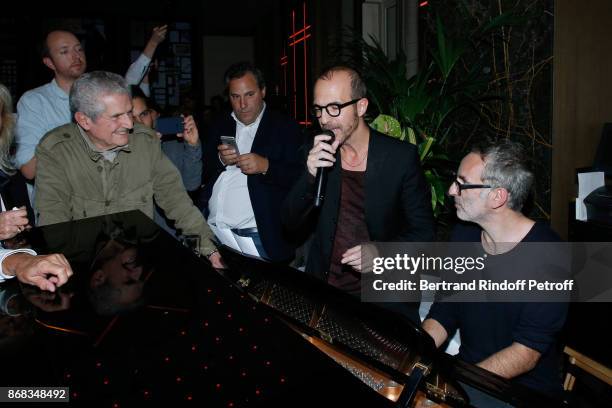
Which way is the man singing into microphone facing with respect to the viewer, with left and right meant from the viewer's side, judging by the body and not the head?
facing the viewer and to the left of the viewer

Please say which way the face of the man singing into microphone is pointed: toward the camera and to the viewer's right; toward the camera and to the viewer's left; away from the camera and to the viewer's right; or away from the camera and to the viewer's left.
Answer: toward the camera and to the viewer's left

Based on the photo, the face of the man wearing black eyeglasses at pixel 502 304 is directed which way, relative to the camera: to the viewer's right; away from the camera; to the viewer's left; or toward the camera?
to the viewer's left

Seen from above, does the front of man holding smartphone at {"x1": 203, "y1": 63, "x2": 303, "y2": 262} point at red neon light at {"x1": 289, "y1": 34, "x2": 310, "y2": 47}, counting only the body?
no

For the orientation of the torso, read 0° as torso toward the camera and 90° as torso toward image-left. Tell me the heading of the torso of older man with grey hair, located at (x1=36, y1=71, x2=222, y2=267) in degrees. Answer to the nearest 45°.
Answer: approximately 315°

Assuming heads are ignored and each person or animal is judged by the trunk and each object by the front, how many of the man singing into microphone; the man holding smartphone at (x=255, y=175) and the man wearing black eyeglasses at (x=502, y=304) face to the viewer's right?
0

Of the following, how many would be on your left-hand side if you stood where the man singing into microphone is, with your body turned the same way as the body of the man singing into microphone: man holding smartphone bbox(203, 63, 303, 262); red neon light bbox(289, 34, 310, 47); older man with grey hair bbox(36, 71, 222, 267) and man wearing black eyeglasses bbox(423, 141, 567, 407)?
1

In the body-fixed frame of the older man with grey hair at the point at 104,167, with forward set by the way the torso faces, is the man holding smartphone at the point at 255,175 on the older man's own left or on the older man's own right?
on the older man's own left

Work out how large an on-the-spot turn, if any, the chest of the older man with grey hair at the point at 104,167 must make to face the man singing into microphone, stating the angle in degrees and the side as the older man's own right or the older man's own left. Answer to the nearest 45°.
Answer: approximately 45° to the older man's own left

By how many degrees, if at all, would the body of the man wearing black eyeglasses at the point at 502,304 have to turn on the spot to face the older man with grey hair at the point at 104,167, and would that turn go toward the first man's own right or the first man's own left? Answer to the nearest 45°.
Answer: approximately 45° to the first man's own right

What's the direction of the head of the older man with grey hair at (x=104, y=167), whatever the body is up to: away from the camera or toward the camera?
toward the camera

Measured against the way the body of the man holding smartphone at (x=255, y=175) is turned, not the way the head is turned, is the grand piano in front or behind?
in front

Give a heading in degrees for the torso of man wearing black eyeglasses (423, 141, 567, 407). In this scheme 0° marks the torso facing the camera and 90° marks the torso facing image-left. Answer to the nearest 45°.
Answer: approximately 45°

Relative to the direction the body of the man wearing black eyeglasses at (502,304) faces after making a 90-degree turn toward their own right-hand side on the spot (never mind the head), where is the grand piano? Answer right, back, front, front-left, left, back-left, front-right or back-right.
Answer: left

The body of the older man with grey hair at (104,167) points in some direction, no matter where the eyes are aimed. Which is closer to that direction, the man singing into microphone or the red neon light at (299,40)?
the man singing into microphone
